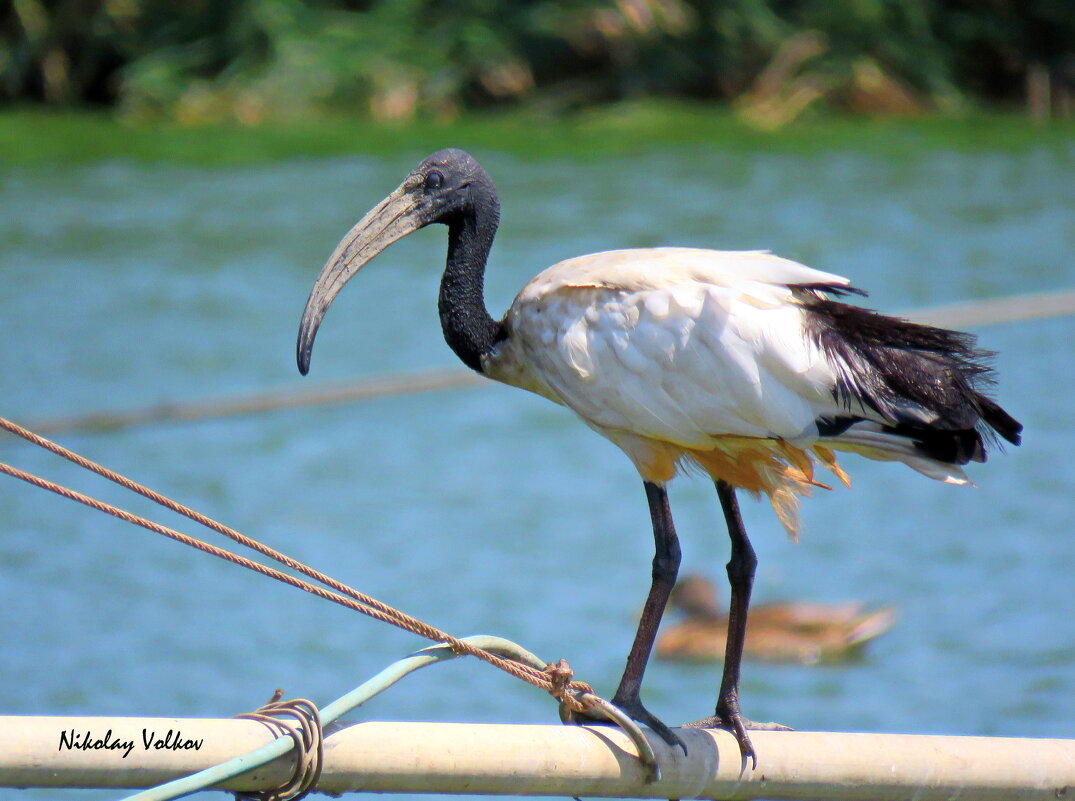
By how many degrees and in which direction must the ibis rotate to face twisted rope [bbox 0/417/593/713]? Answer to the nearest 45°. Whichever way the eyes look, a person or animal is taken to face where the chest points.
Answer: approximately 45° to its left

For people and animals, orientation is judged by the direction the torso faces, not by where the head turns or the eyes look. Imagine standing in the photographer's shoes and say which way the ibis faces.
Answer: facing to the left of the viewer
